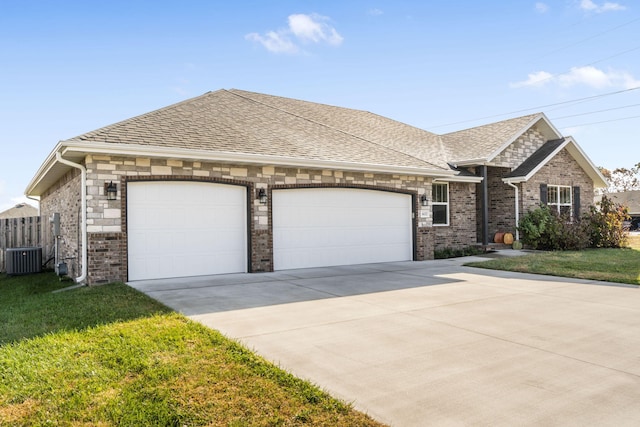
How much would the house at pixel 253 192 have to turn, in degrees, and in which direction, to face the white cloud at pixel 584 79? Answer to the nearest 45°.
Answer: approximately 90° to its left

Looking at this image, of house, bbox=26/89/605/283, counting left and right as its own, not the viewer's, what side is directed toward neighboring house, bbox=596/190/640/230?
left

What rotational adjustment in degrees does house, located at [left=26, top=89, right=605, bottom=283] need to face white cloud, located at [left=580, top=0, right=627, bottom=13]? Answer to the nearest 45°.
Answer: approximately 90° to its left

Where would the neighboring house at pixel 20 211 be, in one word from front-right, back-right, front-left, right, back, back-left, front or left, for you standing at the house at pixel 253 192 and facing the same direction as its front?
back

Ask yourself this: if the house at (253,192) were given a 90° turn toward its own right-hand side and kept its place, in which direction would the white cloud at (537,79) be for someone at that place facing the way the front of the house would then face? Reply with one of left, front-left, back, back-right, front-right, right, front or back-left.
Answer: back

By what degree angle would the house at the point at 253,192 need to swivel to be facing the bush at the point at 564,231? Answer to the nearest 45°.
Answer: approximately 90° to its left

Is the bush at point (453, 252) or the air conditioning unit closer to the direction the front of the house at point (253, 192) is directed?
the bush

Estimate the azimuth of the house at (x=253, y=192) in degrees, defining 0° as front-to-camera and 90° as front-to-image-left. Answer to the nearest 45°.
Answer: approximately 315°
